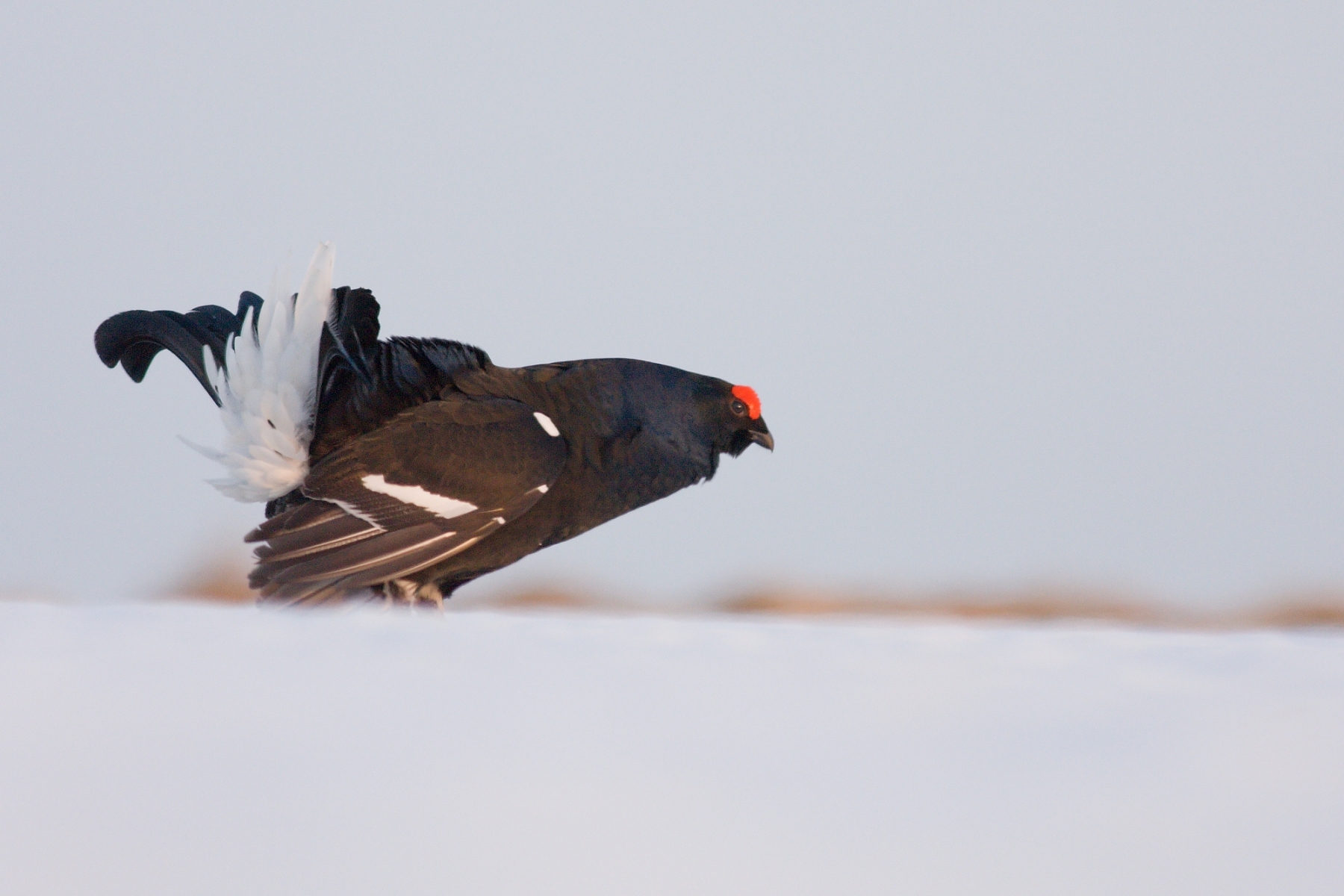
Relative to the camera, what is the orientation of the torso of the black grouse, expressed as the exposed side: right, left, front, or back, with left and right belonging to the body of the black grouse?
right
